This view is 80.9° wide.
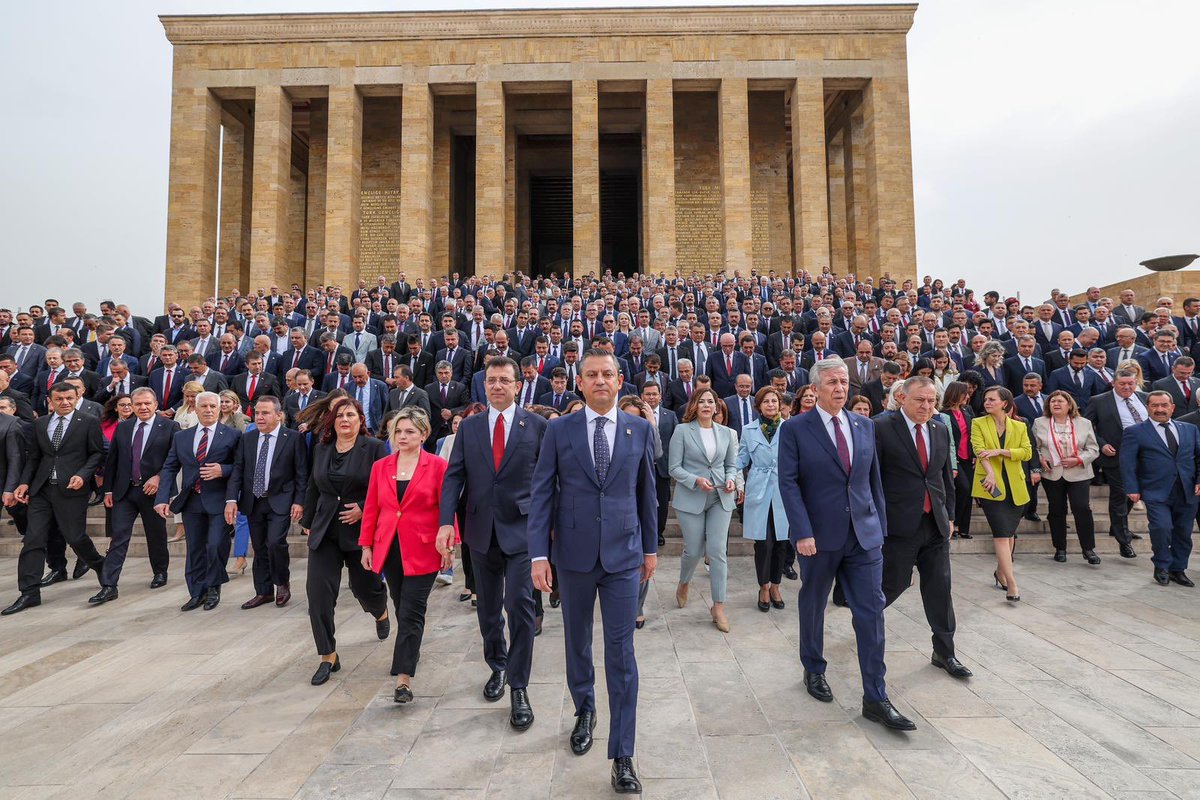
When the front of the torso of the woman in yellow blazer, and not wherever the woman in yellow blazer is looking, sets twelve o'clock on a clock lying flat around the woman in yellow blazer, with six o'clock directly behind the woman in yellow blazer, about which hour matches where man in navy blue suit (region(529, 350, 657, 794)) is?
The man in navy blue suit is roughly at 1 o'clock from the woman in yellow blazer.

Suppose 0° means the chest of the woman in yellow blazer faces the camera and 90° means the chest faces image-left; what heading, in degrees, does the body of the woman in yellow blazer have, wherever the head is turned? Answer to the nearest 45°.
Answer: approximately 0°

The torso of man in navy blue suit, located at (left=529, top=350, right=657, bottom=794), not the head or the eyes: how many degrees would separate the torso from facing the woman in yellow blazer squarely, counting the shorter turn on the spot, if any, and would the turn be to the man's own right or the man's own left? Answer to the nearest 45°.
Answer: approximately 135° to the man's own left

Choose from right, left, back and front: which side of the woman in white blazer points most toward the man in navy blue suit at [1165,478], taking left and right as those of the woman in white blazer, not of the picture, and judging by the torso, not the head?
left

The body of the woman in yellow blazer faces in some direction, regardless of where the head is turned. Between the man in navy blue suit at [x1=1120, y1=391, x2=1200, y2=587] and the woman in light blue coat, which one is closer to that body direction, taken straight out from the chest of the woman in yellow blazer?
the woman in light blue coat

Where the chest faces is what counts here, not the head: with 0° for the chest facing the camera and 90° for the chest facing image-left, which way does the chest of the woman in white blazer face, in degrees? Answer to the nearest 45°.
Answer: approximately 0°

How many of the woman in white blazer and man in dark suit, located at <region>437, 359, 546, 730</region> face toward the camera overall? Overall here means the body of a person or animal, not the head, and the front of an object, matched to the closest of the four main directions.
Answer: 2

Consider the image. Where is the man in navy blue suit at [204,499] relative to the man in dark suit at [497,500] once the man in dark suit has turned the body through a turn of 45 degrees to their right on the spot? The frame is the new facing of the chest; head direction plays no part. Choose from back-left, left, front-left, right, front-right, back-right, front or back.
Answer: right
